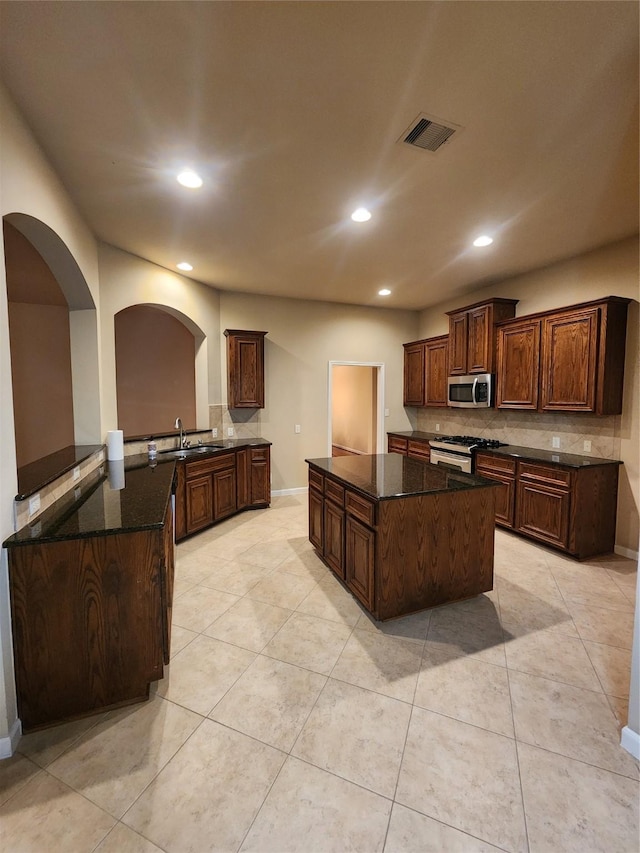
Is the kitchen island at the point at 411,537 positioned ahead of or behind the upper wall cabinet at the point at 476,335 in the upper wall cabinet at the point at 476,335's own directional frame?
ahead

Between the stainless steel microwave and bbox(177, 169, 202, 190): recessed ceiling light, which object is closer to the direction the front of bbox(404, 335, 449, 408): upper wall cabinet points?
the recessed ceiling light

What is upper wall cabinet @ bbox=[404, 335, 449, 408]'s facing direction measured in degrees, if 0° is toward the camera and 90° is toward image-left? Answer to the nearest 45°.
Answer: approximately 45°

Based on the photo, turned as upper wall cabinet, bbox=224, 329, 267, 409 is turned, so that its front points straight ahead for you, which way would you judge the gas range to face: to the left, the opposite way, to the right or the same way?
to the right

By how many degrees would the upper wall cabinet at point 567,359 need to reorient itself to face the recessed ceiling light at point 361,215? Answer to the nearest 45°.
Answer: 0° — it already faces it

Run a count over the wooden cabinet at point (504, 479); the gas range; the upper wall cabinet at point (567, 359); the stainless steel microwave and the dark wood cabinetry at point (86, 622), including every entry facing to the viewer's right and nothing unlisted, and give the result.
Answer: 1

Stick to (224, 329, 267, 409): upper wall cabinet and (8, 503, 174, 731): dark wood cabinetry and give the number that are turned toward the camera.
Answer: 1

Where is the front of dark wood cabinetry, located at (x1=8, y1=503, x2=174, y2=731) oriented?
to the viewer's right

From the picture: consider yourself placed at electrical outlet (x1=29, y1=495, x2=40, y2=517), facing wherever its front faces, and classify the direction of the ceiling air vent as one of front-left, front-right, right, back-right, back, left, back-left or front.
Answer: front

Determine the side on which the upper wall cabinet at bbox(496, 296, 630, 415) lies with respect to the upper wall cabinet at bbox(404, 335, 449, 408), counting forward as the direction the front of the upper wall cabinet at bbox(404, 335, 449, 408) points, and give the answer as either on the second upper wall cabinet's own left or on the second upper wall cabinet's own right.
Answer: on the second upper wall cabinet's own left

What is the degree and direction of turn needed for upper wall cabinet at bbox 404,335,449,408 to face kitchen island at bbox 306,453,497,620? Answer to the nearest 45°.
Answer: approximately 45° to its left

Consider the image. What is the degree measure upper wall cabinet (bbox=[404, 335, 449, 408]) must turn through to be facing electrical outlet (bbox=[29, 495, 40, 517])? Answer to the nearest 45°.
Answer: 0° — it already faces it

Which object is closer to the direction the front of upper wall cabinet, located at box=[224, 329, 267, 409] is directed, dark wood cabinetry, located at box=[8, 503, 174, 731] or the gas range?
the dark wood cabinetry

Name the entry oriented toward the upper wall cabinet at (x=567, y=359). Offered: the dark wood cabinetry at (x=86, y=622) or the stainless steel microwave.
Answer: the dark wood cabinetry

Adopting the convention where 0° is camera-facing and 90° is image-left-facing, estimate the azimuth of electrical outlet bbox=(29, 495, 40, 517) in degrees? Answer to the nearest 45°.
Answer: approximately 315°
